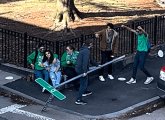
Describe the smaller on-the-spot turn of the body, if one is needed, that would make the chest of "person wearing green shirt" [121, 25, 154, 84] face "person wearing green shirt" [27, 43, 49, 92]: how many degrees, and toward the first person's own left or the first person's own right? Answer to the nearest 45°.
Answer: approximately 45° to the first person's own right

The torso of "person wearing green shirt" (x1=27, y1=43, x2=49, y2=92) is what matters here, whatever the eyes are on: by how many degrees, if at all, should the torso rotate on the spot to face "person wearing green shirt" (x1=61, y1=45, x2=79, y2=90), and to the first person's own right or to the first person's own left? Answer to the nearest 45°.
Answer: approximately 45° to the first person's own left

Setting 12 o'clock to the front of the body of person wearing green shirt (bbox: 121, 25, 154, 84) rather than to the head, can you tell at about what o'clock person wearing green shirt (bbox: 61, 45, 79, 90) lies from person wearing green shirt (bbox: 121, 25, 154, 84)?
person wearing green shirt (bbox: 61, 45, 79, 90) is roughly at 1 o'clock from person wearing green shirt (bbox: 121, 25, 154, 84).

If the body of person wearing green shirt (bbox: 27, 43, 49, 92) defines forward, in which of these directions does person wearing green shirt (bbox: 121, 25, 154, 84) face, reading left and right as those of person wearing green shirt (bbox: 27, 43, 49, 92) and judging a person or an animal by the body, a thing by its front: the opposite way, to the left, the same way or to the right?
to the right

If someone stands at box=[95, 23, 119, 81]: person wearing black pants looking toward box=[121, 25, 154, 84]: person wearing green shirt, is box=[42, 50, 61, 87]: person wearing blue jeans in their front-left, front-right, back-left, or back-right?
back-right

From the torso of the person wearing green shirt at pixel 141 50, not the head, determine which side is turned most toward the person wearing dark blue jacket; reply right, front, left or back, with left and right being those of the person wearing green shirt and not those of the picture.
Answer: front

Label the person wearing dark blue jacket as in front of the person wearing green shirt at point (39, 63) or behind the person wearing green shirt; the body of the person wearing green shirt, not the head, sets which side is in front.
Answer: in front
